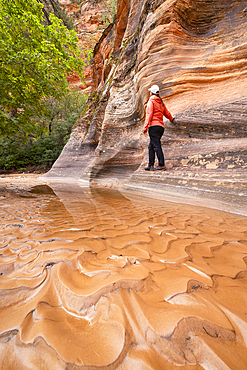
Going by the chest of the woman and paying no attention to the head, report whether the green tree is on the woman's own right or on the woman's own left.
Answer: on the woman's own left
